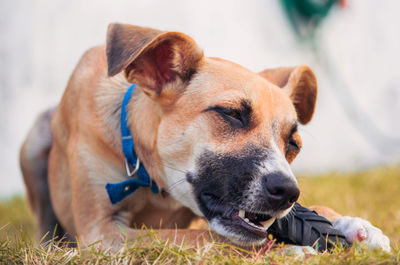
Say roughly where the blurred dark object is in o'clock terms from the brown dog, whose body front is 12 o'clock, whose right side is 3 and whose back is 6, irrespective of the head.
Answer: The blurred dark object is roughly at 8 o'clock from the brown dog.

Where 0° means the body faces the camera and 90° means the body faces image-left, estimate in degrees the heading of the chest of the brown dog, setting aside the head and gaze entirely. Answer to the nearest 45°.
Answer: approximately 315°
